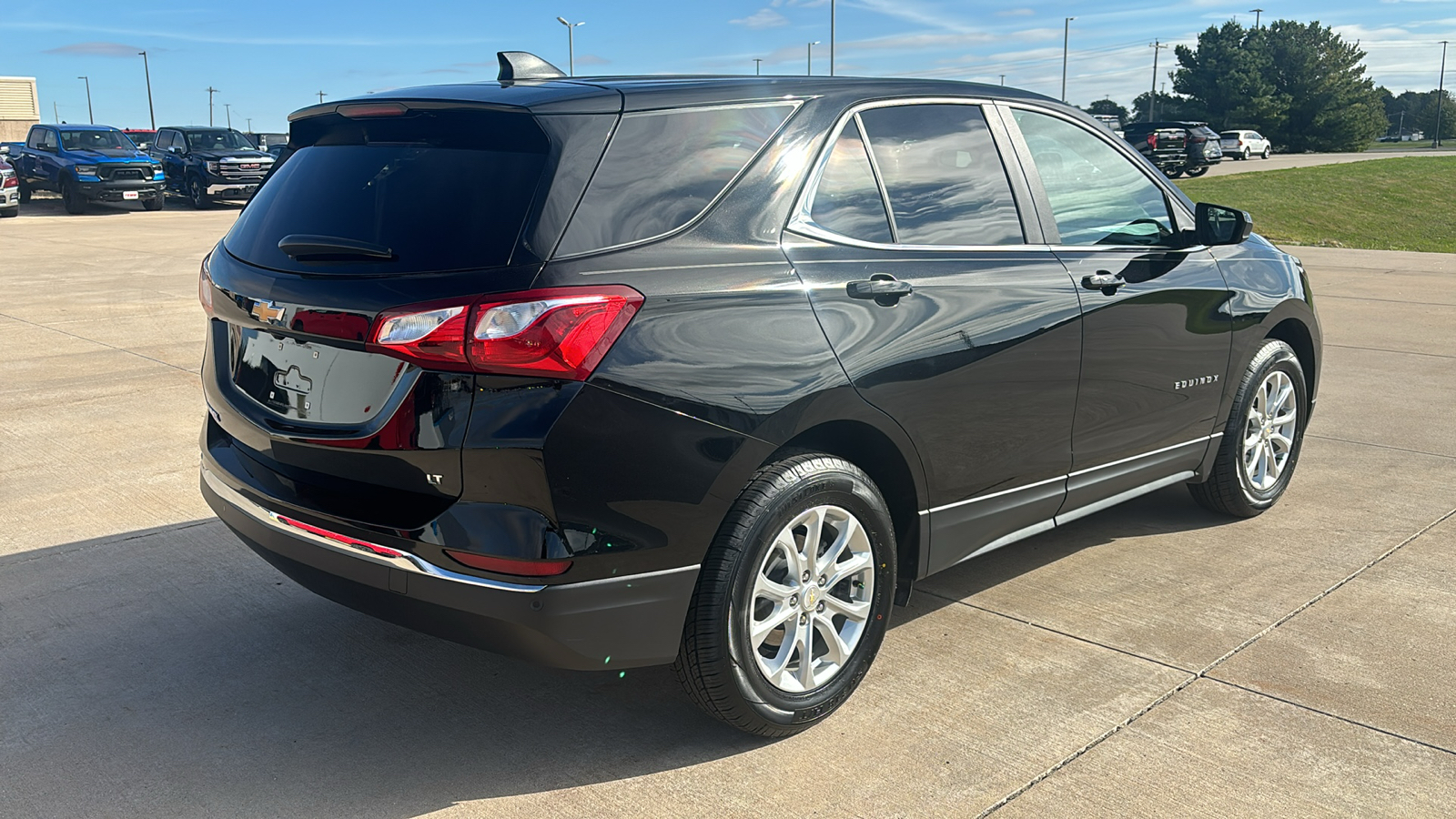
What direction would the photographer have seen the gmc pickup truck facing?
facing the viewer and to the right of the viewer

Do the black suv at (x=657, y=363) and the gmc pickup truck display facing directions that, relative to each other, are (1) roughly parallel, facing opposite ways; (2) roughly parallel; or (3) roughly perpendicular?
roughly perpendicular

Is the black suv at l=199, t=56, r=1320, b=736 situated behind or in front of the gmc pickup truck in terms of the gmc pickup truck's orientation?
in front

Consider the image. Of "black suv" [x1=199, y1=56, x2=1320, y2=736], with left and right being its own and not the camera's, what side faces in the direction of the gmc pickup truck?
left

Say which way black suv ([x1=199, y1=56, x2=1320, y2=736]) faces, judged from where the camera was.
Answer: facing away from the viewer and to the right of the viewer

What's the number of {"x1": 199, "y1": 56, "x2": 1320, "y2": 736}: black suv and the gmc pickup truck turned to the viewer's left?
0
